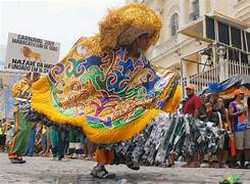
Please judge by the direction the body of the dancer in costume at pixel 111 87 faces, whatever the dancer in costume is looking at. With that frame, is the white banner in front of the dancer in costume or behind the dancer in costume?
behind

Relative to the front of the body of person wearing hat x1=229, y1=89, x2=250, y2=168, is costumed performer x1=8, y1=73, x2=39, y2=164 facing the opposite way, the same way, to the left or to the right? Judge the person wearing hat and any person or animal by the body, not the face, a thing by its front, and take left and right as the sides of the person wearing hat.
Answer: to the left

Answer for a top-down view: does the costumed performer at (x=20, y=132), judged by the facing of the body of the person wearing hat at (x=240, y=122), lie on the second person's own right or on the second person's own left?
on the second person's own right
